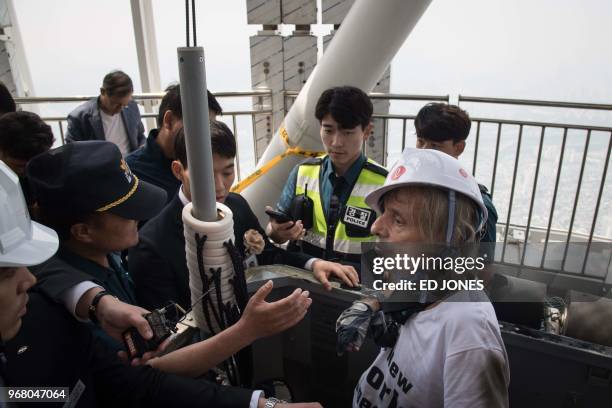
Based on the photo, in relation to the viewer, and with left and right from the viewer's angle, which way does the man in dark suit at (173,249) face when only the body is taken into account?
facing the viewer and to the right of the viewer

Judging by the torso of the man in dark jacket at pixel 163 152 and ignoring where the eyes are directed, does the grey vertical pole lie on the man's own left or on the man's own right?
on the man's own right

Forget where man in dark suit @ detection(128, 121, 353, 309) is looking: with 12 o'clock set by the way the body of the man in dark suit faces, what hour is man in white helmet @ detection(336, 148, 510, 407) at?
The man in white helmet is roughly at 12 o'clock from the man in dark suit.

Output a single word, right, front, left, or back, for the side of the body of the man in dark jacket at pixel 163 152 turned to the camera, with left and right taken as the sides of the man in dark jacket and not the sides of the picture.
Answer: right

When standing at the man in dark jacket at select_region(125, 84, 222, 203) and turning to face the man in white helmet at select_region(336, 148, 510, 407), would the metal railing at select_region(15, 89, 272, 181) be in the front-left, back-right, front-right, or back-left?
back-left

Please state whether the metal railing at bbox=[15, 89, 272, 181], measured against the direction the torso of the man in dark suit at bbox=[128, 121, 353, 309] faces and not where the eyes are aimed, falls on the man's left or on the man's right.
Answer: on the man's left

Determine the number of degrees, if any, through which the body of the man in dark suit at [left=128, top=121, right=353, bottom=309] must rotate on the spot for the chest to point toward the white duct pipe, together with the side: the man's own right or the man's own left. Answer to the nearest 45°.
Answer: approximately 90° to the man's own left

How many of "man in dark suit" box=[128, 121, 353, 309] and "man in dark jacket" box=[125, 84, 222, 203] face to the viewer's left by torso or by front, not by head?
0
